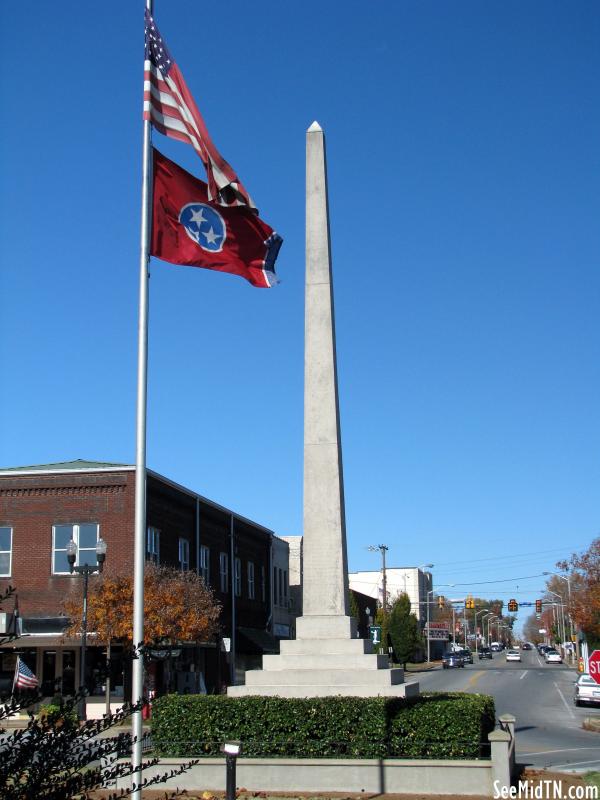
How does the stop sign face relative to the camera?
toward the camera

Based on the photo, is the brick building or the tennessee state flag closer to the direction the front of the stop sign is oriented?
the tennessee state flag

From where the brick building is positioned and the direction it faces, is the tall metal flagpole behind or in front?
in front

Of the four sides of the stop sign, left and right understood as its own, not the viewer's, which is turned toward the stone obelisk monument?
right

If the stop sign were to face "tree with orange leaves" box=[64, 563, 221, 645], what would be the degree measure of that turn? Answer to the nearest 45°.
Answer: approximately 135° to its right

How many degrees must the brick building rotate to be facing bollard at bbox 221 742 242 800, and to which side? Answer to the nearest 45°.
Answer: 0° — it already faces it

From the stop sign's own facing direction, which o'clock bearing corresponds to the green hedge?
The green hedge is roughly at 2 o'clock from the stop sign.

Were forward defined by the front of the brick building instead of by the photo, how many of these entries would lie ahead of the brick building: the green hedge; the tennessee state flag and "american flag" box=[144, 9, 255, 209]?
3

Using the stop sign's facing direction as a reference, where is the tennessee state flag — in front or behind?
in front

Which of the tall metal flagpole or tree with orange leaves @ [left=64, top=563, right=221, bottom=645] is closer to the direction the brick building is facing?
the tall metal flagpole

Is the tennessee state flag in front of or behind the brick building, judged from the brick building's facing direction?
in front
